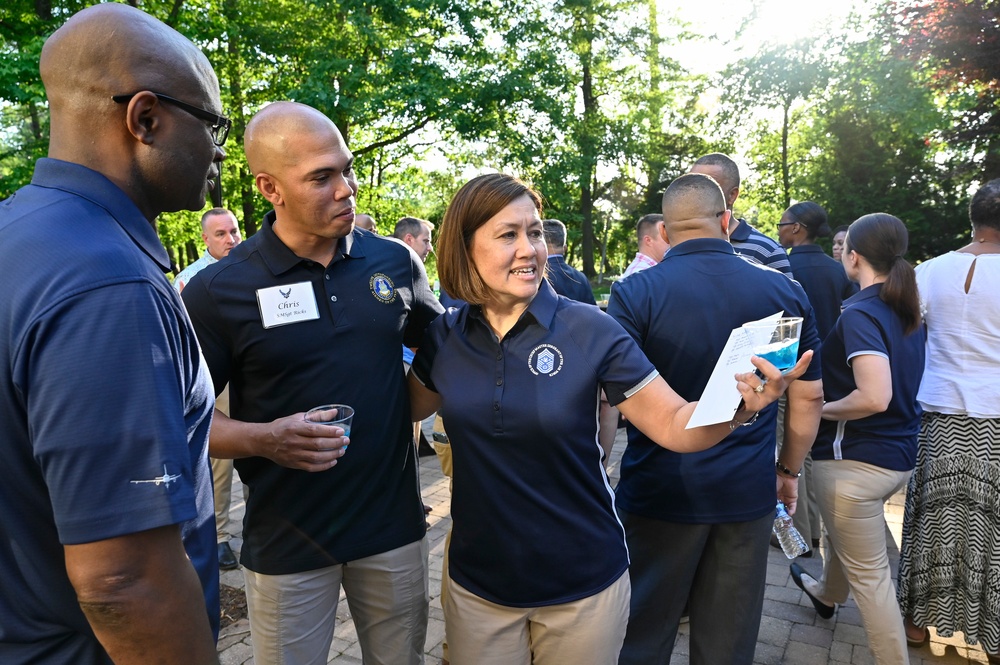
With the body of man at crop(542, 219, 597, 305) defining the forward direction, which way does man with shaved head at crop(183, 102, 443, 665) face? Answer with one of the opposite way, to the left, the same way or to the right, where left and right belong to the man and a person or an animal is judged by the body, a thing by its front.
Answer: the opposite way

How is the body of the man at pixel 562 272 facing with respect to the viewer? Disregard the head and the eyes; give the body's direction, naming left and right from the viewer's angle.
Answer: facing away from the viewer

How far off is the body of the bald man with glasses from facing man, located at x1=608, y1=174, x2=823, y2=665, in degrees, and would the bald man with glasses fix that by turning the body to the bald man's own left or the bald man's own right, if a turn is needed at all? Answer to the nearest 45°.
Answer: approximately 45° to the bald man's own right

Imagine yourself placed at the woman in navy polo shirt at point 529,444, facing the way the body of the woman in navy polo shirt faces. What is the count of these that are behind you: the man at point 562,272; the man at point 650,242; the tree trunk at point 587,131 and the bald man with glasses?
3

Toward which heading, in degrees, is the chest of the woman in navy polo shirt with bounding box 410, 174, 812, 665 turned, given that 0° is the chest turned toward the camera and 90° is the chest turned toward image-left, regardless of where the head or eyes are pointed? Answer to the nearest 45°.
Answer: approximately 0°

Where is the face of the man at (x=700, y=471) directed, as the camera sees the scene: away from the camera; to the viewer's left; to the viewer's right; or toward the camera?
away from the camera

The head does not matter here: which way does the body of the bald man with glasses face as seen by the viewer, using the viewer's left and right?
facing away from the viewer and to the right of the viewer

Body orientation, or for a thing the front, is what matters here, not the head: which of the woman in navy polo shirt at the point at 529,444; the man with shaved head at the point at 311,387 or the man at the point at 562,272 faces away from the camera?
the man

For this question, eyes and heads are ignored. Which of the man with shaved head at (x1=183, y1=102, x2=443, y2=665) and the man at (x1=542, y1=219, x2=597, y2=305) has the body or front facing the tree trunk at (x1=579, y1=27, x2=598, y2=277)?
the man

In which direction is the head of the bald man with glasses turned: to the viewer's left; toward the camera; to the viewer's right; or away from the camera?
to the viewer's right

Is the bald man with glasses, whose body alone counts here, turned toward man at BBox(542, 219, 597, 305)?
yes
